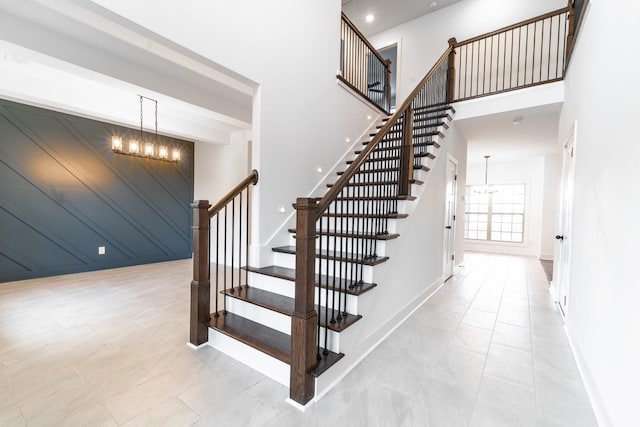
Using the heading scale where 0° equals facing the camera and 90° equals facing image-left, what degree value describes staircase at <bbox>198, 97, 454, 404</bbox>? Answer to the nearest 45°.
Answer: approximately 45°

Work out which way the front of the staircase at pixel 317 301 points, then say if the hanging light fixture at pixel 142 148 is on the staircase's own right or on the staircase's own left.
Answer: on the staircase's own right

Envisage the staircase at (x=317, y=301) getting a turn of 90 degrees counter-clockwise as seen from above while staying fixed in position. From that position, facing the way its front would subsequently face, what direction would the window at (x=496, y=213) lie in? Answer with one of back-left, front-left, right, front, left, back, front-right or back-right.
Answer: left

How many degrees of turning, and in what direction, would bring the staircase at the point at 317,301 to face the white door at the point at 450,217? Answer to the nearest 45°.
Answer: approximately 180°

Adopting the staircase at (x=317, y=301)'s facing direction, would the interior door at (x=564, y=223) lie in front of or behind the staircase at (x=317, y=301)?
behind

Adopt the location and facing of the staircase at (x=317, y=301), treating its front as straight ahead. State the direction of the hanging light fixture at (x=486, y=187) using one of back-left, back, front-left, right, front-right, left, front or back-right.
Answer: back
